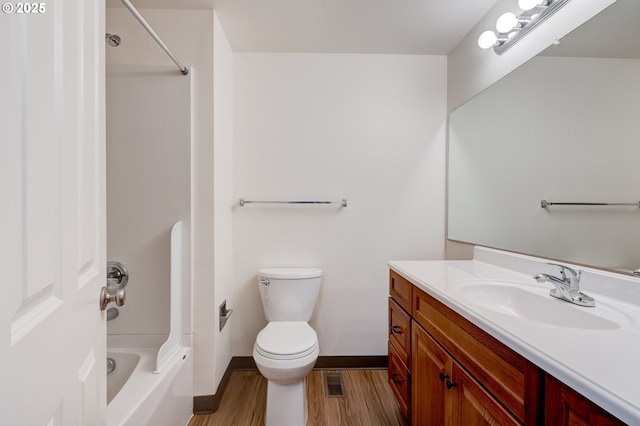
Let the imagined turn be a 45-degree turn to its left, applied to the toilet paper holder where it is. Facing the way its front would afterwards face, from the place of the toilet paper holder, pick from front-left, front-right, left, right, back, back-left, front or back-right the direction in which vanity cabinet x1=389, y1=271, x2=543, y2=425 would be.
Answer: right

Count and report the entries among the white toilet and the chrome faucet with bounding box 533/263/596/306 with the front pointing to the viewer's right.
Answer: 0

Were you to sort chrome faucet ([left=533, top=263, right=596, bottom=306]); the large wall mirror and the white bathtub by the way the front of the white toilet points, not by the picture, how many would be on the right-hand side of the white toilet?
1

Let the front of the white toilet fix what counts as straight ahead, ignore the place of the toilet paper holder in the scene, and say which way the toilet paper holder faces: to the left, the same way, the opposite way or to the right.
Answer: to the left

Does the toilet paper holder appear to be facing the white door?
no

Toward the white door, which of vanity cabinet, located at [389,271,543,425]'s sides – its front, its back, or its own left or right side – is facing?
front

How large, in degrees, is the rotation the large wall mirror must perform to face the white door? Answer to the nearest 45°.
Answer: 0° — it already faces it

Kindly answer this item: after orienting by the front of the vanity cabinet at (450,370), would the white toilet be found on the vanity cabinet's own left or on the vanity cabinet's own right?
on the vanity cabinet's own right

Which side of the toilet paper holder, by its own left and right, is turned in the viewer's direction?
right

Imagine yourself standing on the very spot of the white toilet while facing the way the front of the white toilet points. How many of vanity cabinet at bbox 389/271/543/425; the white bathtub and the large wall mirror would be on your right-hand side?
1

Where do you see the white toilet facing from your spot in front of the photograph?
facing the viewer

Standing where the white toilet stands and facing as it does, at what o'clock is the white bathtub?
The white bathtub is roughly at 3 o'clock from the white toilet.

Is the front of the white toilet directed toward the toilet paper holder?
no

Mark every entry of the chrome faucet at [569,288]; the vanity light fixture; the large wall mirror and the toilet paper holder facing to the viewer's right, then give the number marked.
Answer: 1

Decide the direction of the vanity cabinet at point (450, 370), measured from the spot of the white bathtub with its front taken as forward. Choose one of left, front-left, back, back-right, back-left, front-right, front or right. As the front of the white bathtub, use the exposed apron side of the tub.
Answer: front

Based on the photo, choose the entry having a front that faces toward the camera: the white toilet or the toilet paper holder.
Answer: the white toilet

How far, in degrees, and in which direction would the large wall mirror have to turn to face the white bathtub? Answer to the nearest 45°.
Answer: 0° — it already faces it

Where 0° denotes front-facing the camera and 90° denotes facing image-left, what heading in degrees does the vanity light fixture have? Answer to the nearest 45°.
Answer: approximately 45°

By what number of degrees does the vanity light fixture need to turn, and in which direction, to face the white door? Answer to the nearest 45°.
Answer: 0° — it already faces it

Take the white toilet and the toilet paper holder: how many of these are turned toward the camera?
1
